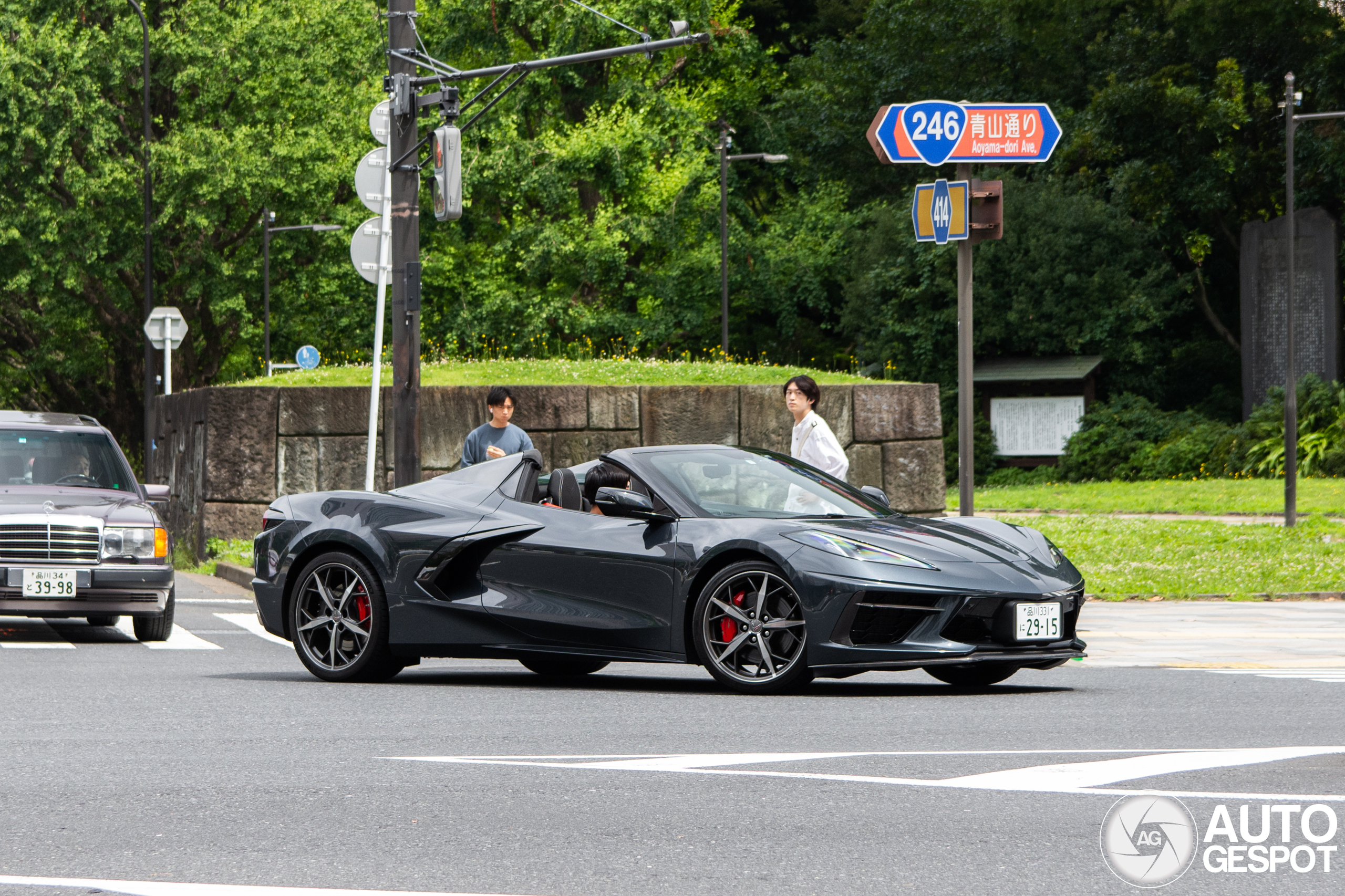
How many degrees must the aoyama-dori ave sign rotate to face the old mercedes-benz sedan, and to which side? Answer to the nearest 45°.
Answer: approximately 90° to its right

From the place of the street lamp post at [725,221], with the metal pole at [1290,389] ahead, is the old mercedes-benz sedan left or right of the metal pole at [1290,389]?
right

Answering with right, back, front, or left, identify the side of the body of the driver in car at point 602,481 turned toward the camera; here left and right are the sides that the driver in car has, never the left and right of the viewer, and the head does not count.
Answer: right

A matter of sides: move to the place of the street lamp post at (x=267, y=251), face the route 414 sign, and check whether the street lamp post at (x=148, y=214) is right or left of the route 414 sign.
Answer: right

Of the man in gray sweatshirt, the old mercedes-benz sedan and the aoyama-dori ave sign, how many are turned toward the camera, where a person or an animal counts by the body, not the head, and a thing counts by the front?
3

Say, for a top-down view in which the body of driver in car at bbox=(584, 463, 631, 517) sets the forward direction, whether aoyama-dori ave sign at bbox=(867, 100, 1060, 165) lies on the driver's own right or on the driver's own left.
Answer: on the driver's own left

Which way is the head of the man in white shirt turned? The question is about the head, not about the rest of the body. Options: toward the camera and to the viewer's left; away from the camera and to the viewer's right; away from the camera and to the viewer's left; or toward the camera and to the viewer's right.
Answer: toward the camera and to the viewer's left

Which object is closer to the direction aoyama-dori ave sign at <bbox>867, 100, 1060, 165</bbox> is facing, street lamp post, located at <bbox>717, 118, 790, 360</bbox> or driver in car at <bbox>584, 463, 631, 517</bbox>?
the driver in car

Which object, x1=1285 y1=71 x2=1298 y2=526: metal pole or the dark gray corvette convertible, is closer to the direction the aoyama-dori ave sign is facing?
the dark gray corvette convertible

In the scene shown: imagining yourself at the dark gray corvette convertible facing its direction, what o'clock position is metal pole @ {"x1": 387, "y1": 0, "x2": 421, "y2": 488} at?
The metal pole is roughly at 7 o'clock from the dark gray corvette convertible.

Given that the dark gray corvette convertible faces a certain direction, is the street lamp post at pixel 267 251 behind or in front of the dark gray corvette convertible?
behind

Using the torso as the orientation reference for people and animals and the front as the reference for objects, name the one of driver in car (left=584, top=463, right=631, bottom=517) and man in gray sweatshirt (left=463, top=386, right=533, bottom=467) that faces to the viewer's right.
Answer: the driver in car

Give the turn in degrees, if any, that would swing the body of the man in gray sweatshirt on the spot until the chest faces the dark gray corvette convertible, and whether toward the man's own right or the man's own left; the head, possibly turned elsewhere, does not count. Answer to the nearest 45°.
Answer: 0° — they already face it

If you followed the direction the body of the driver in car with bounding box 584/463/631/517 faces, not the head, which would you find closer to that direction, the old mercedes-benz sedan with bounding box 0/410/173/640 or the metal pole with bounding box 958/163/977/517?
the metal pole

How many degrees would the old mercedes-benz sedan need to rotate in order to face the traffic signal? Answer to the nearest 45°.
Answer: approximately 135° to its left
